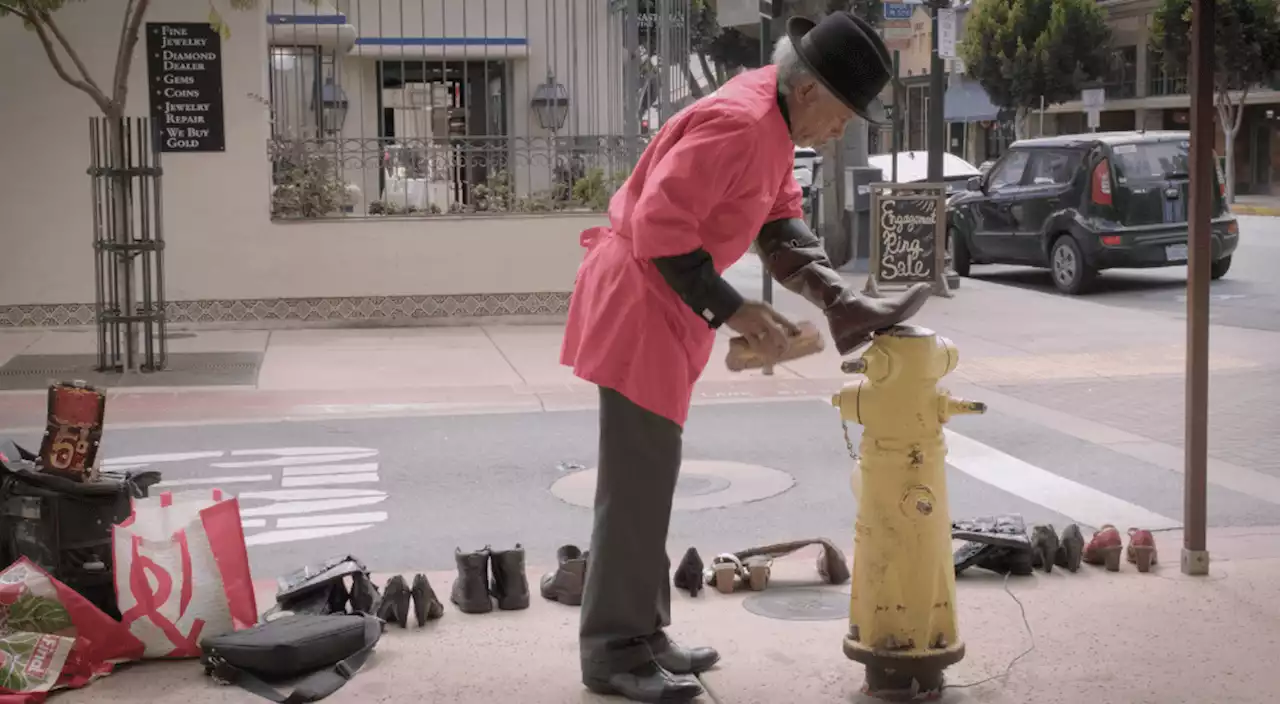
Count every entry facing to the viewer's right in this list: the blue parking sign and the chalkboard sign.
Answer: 0

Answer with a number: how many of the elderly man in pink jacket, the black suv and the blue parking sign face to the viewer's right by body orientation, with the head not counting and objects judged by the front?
1

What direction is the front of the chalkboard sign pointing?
toward the camera

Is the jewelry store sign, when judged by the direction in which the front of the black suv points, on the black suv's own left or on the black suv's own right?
on the black suv's own left

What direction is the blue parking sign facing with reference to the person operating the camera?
facing the viewer

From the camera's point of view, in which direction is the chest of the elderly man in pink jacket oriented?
to the viewer's right

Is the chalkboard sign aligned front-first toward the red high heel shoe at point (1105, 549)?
yes

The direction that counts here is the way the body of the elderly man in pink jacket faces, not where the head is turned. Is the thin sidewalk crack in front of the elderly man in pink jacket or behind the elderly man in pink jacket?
in front

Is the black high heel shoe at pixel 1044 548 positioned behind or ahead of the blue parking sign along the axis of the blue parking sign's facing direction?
ahead

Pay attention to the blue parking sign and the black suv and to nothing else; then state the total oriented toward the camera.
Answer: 1

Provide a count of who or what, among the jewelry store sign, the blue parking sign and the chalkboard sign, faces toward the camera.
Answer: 3

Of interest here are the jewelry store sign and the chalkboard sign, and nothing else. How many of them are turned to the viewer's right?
0

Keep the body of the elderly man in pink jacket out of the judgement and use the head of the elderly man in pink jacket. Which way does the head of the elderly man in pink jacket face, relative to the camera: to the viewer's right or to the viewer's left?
to the viewer's right

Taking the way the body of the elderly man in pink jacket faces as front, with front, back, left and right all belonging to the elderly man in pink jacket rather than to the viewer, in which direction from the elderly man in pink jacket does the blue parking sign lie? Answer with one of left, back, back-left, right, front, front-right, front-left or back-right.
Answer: left
